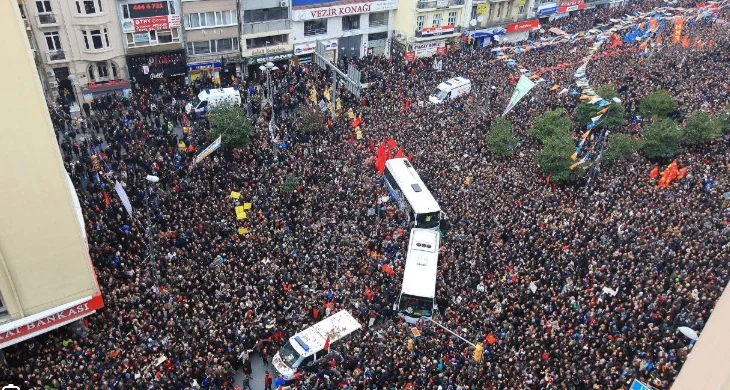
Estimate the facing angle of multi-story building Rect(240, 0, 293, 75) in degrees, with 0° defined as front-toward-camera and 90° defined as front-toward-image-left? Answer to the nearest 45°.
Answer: approximately 0°

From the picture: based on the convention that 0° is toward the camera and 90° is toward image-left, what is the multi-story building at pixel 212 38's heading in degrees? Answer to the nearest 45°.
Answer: approximately 0°

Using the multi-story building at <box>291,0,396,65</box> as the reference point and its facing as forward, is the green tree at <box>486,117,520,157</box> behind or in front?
in front

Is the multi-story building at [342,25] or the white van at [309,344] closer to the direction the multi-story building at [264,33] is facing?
the white van

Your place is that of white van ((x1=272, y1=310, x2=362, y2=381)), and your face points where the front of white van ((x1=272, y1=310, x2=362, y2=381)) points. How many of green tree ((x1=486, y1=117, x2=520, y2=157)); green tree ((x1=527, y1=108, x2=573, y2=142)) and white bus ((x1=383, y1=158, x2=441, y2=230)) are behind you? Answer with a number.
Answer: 3

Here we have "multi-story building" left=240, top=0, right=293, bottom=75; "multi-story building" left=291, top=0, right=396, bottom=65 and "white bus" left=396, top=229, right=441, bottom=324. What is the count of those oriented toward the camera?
3

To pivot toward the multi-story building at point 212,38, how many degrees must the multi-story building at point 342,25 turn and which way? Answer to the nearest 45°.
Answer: approximately 45° to its right

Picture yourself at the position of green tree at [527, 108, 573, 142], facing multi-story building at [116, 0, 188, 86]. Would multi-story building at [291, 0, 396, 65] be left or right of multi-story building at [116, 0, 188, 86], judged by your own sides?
right

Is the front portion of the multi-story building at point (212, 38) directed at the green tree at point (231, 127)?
yes
